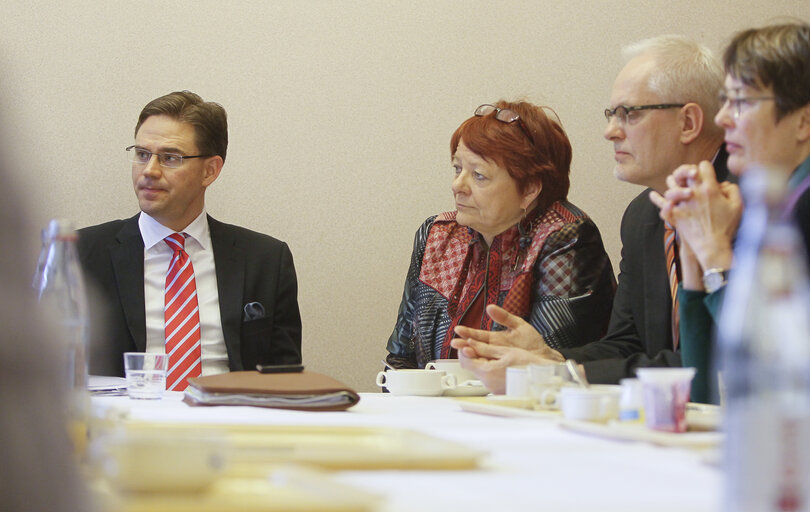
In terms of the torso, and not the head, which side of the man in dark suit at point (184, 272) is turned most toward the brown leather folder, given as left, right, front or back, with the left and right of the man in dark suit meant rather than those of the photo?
front

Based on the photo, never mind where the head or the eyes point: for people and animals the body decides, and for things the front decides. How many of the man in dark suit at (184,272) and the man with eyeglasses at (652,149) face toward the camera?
1

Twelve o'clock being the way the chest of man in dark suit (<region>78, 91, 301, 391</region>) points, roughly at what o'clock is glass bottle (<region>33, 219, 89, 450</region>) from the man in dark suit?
The glass bottle is roughly at 12 o'clock from the man in dark suit.

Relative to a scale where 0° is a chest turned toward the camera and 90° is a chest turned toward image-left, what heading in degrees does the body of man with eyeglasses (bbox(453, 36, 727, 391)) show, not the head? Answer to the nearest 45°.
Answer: approximately 90°

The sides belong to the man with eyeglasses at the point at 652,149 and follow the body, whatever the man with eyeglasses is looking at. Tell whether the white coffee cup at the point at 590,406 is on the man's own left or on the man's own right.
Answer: on the man's own left

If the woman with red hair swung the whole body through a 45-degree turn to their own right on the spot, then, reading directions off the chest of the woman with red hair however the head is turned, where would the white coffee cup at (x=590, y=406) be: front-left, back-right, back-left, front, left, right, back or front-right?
left

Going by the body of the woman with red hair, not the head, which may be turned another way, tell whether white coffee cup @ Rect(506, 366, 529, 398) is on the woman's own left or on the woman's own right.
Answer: on the woman's own left

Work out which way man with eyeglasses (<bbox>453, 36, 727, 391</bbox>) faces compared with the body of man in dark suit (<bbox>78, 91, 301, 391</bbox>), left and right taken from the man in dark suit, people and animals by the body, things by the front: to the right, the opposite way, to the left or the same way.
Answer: to the right

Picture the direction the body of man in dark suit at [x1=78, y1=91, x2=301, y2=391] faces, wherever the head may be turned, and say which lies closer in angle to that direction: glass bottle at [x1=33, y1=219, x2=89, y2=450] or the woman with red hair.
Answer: the glass bottle

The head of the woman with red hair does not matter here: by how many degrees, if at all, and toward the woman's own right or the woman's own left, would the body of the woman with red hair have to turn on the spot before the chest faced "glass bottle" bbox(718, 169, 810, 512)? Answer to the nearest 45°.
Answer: approximately 45° to the woman's own left
